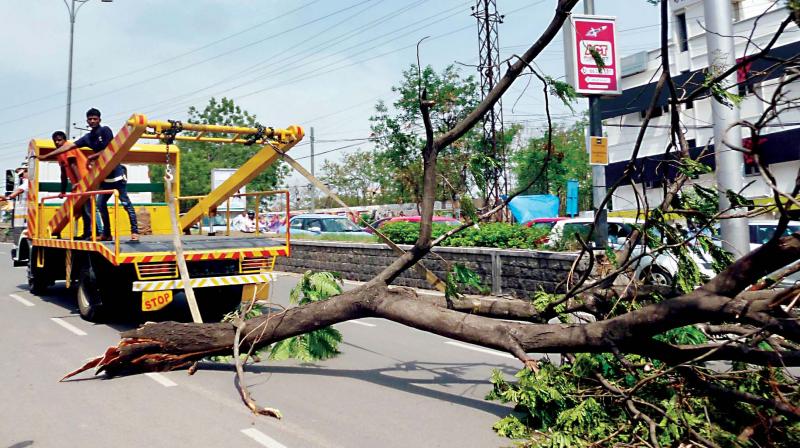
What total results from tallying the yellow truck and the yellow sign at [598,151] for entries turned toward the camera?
1

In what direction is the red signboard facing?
toward the camera

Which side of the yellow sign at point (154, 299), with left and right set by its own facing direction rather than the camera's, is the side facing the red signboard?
left

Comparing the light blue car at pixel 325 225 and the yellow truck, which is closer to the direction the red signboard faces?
the yellow truck

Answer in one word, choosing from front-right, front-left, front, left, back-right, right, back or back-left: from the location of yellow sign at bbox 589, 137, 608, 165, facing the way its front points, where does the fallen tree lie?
front

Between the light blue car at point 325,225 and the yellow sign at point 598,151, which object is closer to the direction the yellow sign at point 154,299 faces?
the yellow sign

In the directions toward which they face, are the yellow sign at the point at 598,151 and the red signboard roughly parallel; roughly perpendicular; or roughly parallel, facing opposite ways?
roughly parallel

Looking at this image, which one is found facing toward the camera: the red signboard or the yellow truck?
the red signboard

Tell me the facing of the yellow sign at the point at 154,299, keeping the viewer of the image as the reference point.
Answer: facing the viewer

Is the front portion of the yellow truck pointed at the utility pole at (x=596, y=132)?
no

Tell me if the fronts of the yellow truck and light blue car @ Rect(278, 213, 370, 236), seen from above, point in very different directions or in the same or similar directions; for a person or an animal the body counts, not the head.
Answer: very different directions

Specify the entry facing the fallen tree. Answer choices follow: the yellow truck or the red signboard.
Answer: the red signboard

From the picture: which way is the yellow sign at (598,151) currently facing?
toward the camera

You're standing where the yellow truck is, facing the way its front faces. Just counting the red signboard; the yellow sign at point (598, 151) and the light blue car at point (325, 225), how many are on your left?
0

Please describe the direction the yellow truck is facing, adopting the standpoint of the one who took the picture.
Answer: facing away from the viewer and to the left of the viewer

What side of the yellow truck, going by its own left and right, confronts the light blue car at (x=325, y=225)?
right

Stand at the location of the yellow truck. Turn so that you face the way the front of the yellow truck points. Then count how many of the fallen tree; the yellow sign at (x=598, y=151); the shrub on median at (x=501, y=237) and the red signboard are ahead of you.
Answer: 0
